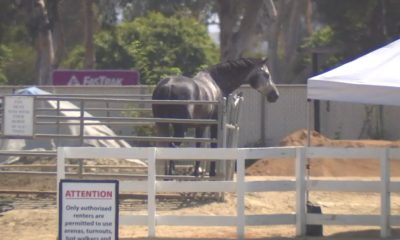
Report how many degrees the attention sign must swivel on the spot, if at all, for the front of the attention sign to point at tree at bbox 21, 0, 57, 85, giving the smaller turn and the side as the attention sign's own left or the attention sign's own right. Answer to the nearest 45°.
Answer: approximately 180°

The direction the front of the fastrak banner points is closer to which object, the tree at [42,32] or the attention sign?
the attention sign

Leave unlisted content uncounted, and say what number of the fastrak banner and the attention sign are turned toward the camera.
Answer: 2

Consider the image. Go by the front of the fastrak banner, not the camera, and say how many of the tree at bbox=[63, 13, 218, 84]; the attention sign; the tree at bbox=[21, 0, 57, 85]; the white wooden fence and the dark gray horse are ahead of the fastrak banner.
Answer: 3

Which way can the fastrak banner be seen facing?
toward the camera

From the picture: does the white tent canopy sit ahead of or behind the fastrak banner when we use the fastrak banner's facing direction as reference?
ahead

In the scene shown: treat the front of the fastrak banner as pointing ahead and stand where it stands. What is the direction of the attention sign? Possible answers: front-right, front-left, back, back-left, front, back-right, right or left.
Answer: front

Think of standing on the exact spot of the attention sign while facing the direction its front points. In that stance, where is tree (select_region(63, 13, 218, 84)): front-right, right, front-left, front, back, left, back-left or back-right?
back

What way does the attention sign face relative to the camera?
toward the camera

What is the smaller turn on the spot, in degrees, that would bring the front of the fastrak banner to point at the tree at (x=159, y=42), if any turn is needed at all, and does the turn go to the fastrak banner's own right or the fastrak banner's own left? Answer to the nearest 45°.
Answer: approximately 180°

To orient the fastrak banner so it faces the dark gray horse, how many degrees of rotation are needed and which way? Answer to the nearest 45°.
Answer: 0° — it already faces it

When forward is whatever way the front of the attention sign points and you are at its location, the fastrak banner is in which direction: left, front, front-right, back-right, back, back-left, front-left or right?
back
